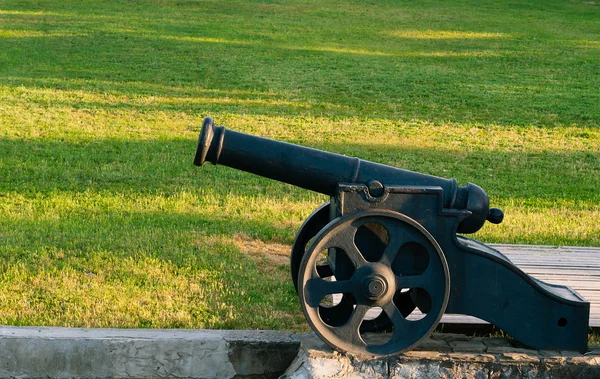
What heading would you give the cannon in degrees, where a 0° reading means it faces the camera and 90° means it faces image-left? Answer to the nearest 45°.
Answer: approximately 90°
